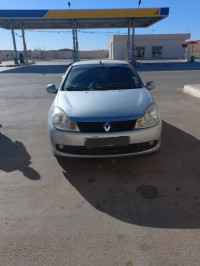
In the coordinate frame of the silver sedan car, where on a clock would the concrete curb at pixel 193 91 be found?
The concrete curb is roughly at 7 o'clock from the silver sedan car.

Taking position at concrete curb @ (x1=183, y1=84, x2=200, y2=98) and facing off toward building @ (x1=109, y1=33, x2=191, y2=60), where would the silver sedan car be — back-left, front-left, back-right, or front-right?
back-left

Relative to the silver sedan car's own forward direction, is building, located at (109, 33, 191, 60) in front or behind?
behind

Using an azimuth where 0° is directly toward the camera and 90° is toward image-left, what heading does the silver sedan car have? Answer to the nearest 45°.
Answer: approximately 0°

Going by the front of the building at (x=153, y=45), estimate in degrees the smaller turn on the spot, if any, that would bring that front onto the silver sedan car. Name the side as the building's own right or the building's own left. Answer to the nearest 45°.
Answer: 0° — it already faces it

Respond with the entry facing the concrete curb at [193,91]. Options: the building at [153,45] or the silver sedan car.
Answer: the building

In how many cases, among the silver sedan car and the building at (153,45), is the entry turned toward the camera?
2

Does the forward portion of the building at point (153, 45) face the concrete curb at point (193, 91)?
yes

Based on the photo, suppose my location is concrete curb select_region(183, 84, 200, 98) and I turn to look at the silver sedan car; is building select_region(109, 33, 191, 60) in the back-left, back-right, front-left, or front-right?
back-right

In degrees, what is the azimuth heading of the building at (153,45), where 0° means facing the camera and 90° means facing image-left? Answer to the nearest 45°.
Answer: approximately 0°
